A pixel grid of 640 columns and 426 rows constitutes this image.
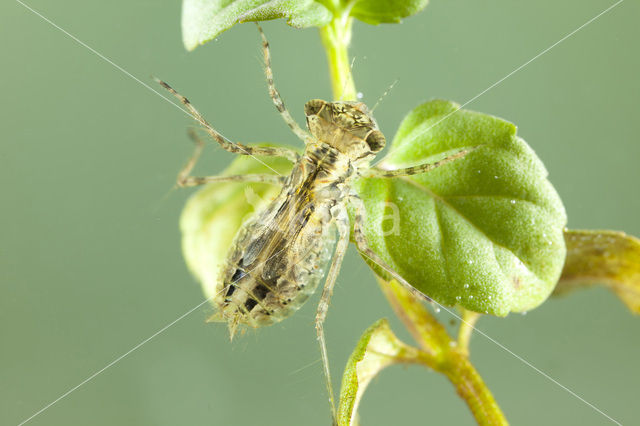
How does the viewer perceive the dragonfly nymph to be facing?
facing away from the viewer and to the right of the viewer
